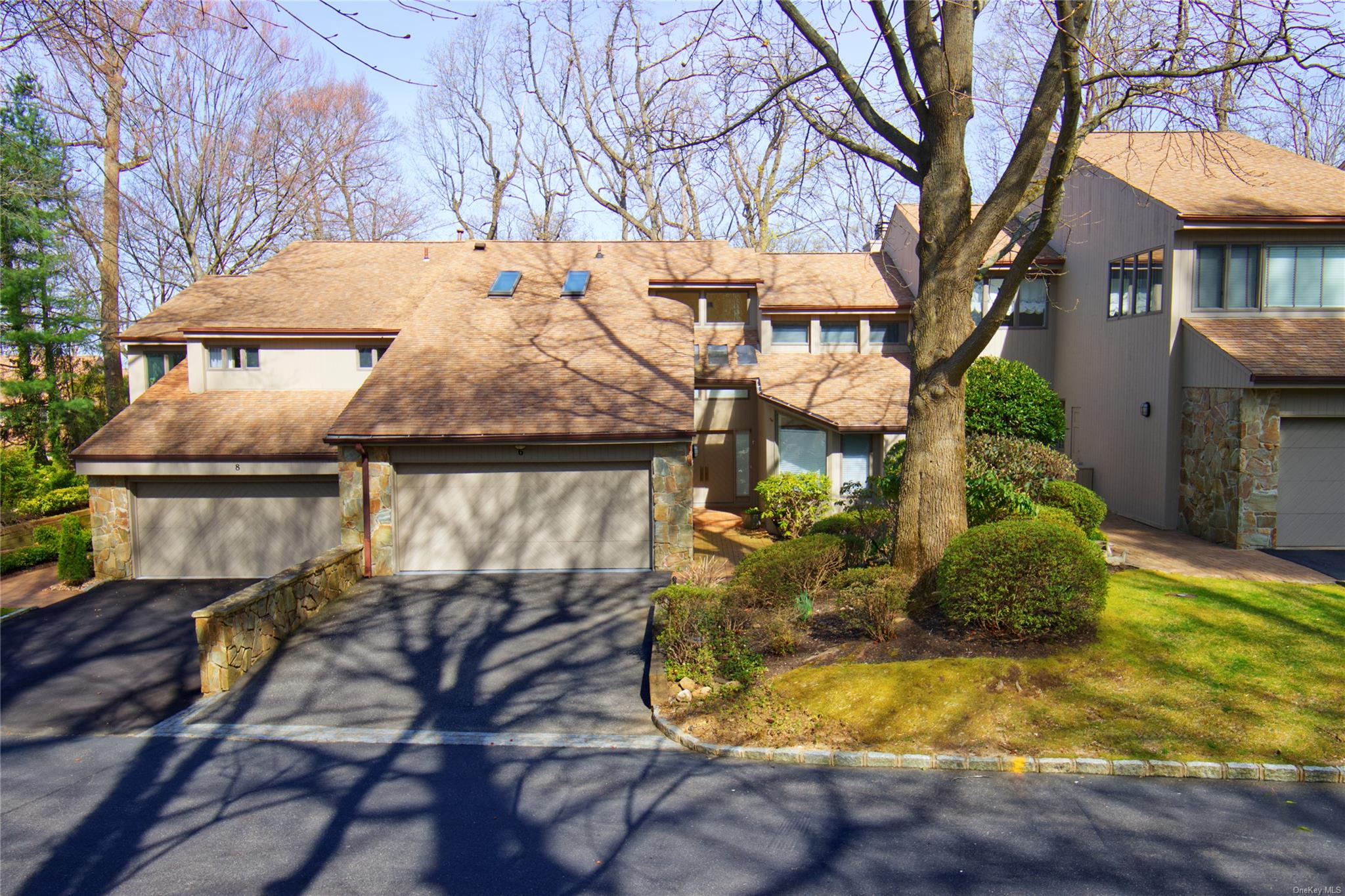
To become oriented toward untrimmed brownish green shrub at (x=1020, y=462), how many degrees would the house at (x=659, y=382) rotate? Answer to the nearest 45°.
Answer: approximately 45° to its left

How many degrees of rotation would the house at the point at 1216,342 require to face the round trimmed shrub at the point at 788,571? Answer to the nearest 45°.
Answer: approximately 45° to its right

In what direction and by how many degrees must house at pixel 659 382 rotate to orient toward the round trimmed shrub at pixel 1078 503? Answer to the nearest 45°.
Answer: approximately 45° to its left

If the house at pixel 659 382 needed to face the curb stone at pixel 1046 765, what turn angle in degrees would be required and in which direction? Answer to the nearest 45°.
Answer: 0° — it already faces it

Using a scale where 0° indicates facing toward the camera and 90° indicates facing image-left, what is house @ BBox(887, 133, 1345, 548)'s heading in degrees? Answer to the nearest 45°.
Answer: approximately 0°

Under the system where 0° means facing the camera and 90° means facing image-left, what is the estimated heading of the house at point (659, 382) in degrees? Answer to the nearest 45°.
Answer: approximately 0°

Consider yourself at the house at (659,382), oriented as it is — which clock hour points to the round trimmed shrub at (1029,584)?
The round trimmed shrub is roughly at 11 o'clock from the house.

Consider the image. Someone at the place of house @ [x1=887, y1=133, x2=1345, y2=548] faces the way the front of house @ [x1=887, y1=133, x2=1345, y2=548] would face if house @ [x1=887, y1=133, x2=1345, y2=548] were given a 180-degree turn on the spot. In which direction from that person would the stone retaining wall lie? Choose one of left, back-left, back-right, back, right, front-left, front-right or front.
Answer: back-left

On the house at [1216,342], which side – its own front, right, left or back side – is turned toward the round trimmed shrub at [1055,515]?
front
